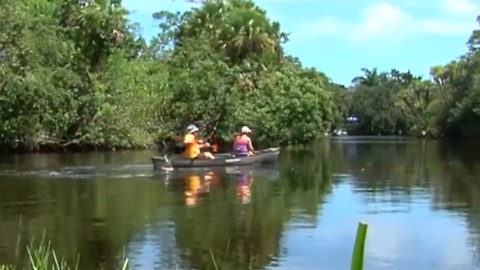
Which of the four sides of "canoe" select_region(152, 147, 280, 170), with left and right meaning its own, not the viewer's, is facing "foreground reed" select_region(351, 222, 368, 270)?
right

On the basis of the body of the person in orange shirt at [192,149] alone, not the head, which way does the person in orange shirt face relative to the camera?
to the viewer's right

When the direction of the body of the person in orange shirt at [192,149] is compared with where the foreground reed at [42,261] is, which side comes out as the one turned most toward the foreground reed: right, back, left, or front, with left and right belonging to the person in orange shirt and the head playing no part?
right

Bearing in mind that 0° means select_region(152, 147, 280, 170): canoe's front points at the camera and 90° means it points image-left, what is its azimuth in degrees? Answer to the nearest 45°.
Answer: approximately 270°

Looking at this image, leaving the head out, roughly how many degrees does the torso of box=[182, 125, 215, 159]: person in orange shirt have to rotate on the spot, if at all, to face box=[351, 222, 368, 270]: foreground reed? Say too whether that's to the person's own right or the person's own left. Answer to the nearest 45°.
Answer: approximately 90° to the person's own right

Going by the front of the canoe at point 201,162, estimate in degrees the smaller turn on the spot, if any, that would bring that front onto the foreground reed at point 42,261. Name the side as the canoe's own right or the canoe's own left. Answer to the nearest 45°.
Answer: approximately 90° to the canoe's own right
